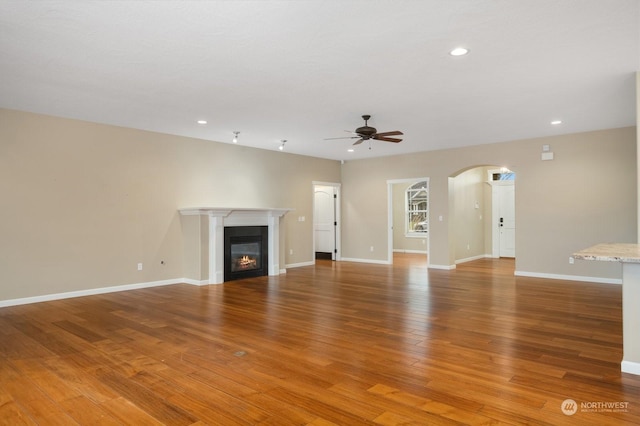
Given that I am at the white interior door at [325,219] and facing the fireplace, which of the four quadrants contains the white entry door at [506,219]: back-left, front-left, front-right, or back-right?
back-left

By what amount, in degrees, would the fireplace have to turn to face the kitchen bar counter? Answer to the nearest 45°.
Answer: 0° — it already faces it

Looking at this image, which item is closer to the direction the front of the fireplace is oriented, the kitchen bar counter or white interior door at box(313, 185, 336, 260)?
the kitchen bar counter

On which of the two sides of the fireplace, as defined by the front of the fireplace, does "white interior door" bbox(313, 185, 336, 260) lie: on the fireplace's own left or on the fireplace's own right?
on the fireplace's own left

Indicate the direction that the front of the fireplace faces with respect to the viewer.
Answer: facing the viewer and to the right of the viewer

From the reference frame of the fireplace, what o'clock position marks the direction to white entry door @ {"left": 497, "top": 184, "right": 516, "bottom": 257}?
The white entry door is roughly at 10 o'clock from the fireplace.
